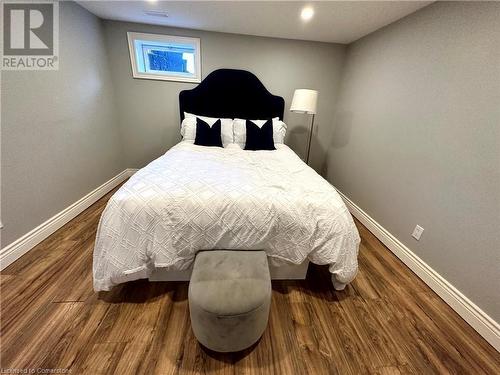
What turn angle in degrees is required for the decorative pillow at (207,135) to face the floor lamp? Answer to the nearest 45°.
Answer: approximately 90° to its left

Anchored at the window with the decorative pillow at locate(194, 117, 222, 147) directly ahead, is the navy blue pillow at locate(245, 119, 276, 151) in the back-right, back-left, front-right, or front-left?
front-left

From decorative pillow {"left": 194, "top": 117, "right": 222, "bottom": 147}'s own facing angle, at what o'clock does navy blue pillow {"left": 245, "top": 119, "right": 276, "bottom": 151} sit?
The navy blue pillow is roughly at 9 o'clock from the decorative pillow.

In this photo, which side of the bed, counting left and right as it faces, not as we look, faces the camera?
front

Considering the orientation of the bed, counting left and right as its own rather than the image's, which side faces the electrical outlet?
left

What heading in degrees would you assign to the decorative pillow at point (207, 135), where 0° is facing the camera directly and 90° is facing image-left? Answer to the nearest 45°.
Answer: approximately 0°

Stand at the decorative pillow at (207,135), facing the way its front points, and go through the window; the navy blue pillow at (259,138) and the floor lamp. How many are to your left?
2

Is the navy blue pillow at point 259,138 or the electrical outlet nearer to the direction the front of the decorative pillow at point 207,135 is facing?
the electrical outlet
